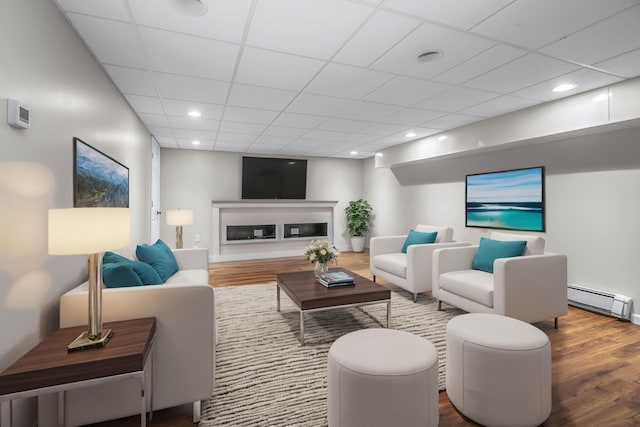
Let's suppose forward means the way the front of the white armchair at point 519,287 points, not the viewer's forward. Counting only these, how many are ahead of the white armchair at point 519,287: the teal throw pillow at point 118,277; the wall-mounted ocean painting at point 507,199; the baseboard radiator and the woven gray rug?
2

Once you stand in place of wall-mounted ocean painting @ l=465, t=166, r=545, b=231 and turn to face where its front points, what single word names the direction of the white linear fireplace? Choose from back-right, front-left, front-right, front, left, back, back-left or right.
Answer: front-right

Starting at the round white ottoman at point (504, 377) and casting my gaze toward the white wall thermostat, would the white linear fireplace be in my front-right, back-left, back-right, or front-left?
front-right

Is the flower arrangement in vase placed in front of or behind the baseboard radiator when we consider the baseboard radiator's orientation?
in front

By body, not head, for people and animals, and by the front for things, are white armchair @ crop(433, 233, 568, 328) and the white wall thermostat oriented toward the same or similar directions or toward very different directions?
very different directions

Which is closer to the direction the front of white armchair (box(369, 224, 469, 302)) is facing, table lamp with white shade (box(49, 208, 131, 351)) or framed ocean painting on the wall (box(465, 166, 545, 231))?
the table lamp with white shade

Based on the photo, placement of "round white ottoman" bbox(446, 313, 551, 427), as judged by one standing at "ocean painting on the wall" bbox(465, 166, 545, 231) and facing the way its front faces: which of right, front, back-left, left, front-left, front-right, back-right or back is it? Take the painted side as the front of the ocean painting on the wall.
front-left

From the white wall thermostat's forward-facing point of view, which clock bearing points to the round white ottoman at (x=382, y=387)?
The round white ottoman is roughly at 12 o'clock from the white wall thermostat.

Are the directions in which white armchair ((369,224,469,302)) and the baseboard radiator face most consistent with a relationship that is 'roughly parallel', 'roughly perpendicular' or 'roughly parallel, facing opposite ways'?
roughly parallel

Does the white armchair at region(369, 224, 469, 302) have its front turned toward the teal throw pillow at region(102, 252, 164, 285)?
yes

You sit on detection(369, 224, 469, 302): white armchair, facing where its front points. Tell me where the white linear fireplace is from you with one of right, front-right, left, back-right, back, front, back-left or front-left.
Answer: right

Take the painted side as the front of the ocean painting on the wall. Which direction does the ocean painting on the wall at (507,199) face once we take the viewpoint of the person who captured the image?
facing the viewer and to the left of the viewer

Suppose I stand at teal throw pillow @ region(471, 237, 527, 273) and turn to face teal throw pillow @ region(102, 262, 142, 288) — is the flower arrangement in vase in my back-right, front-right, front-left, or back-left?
front-right

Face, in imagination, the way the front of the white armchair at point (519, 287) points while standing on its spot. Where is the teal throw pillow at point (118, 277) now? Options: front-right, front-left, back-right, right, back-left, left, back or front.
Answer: front

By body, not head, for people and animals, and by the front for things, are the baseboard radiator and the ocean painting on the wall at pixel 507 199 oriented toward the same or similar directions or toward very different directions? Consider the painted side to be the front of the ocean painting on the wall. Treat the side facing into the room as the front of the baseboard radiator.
same or similar directions

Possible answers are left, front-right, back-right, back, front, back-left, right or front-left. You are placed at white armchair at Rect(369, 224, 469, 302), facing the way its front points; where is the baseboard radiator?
back-left

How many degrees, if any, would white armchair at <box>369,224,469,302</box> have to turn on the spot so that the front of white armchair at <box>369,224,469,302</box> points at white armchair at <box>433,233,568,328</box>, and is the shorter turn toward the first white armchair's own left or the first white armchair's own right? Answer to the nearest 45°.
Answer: approximately 90° to the first white armchair's own left

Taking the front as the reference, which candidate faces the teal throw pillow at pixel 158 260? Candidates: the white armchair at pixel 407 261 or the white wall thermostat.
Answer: the white armchair

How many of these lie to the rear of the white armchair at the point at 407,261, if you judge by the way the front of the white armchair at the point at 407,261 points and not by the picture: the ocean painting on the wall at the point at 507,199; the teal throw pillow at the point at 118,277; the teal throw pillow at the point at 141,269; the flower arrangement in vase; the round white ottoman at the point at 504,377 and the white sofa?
1

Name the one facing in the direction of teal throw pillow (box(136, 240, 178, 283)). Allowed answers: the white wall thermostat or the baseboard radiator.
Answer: the baseboard radiator

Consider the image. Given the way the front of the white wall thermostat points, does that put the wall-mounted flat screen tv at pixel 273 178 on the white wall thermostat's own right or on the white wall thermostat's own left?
on the white wall thermostat's own left

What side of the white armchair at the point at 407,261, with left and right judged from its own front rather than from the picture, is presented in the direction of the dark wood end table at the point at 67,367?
front
